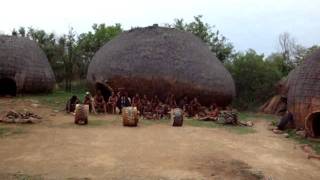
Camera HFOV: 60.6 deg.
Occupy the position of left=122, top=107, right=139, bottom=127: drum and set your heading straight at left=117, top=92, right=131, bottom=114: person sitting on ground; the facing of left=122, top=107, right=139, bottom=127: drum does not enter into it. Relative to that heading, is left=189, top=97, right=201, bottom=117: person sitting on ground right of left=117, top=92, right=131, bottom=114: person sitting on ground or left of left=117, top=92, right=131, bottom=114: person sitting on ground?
right

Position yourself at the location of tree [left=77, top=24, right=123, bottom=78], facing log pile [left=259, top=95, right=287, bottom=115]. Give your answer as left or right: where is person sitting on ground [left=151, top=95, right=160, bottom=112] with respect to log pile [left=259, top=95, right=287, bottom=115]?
right

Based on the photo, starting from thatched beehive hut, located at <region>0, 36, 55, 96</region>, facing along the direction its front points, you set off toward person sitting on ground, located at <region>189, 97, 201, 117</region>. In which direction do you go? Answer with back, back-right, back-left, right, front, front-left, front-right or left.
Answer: front-left

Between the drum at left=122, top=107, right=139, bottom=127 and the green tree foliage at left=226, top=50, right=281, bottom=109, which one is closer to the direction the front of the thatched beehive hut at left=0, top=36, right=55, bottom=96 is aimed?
the drum

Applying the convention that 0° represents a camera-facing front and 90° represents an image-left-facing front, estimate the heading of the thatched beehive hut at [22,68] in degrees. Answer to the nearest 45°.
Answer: approximately 0°
